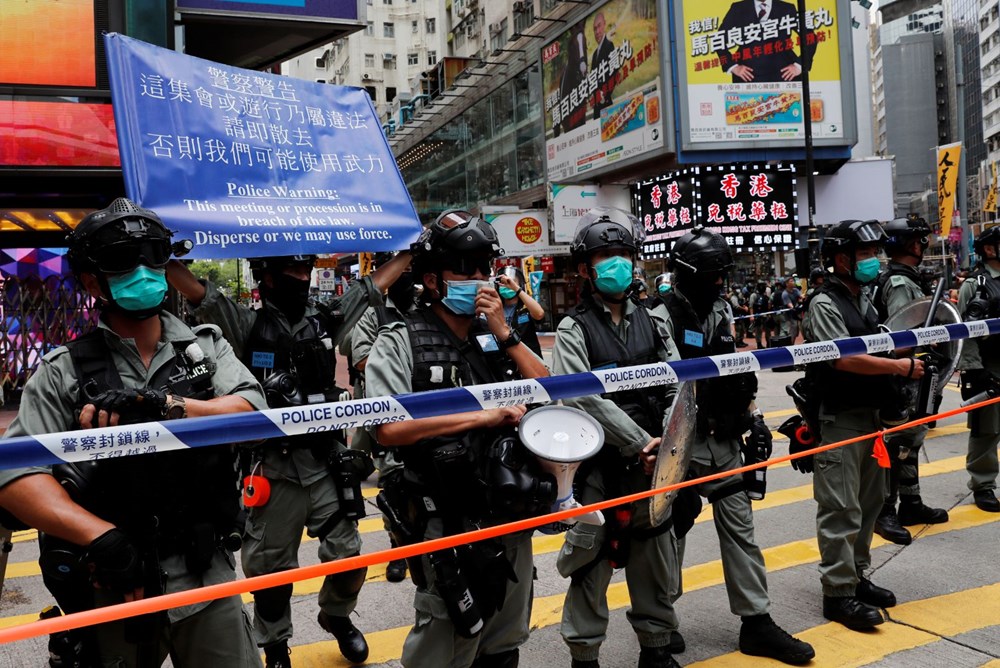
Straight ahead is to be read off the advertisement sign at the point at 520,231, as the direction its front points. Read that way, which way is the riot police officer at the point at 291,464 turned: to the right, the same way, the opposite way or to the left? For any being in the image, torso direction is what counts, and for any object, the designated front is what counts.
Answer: the same way

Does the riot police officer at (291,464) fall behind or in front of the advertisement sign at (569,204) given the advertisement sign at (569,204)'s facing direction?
in front

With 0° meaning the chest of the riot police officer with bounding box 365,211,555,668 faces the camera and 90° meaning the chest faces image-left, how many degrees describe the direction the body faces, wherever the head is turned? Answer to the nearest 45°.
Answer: approximately 315°

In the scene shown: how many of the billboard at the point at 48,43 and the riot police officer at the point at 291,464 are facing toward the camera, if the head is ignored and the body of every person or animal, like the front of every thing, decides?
2

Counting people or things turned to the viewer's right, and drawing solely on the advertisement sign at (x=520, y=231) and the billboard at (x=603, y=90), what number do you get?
0

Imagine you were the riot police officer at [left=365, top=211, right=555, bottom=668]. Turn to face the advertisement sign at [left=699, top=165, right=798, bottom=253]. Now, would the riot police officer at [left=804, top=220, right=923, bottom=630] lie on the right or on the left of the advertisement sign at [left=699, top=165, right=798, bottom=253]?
right

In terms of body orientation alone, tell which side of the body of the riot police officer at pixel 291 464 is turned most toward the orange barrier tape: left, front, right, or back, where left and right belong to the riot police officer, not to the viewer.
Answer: front

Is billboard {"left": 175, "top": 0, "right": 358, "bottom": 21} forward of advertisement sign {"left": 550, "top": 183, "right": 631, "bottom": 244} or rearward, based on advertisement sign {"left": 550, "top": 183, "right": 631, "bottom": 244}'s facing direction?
forward

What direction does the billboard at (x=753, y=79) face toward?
toward the camera

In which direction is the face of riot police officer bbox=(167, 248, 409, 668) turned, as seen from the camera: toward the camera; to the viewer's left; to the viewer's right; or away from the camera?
toward the camera
